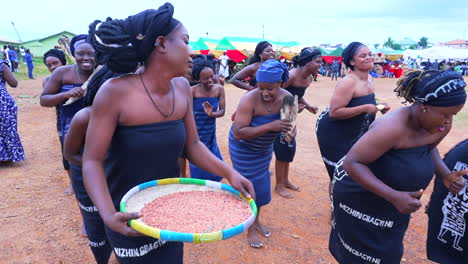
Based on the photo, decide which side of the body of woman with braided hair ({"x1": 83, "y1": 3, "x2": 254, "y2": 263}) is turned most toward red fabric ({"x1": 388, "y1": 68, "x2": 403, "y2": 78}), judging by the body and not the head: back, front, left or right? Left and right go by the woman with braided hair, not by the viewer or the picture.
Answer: left

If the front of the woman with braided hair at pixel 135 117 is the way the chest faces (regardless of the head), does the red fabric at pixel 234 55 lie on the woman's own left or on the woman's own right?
on the woman's own left

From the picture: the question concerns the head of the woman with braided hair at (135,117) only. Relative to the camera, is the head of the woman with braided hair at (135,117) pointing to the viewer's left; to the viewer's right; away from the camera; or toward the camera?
to the viewer's right

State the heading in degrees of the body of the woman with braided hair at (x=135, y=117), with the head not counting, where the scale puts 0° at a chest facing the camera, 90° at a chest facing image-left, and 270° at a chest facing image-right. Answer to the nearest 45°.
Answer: approximately 315°
